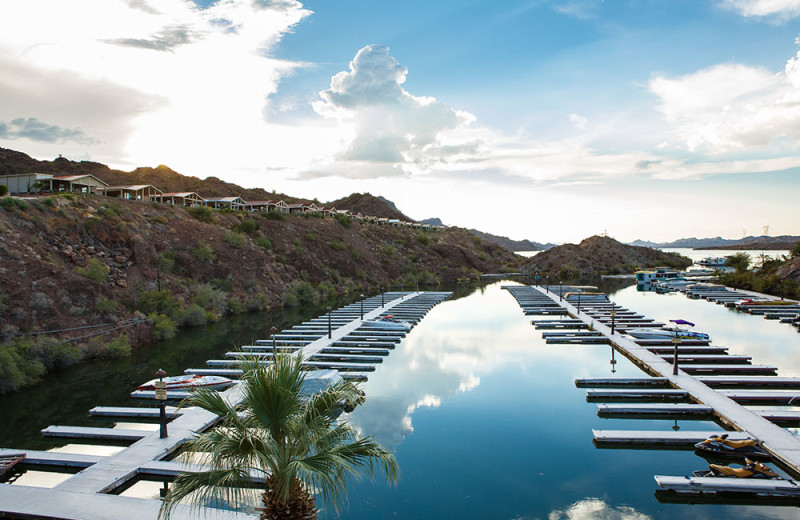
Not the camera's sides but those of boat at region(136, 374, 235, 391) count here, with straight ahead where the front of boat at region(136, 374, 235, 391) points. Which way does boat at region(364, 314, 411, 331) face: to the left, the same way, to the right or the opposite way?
the opposite way

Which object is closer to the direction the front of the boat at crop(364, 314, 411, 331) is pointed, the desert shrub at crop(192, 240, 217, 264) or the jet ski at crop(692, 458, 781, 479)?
the desert shrub

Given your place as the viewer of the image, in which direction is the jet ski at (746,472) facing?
facing to the right of the viewer

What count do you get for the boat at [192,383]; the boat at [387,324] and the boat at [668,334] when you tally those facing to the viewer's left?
2

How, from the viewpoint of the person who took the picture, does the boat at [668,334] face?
facing to the left of the viewer

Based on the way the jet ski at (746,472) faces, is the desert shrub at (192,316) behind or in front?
behind
